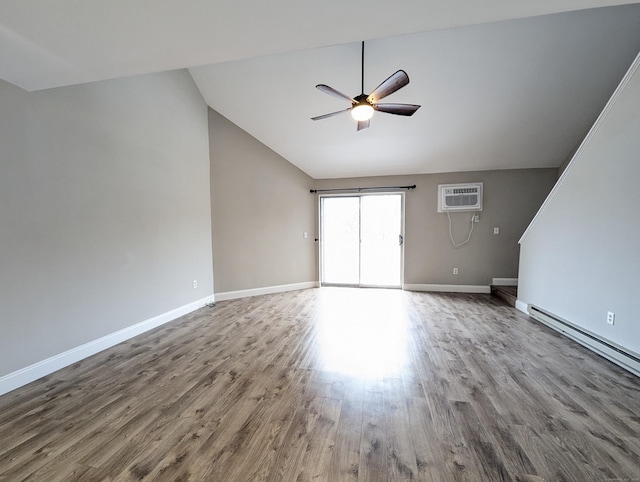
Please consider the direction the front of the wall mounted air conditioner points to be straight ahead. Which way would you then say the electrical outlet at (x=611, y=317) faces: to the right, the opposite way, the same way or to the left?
to the right

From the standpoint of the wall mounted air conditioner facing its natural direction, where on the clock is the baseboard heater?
The baseboard heater is roughly at 11 o'clock from the wall mounted air conditioner.

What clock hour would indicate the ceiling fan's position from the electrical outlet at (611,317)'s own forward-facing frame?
The ceiling fan is roughly at 12 o'clock from the electrical outlet.

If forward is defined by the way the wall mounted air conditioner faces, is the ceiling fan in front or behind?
in front

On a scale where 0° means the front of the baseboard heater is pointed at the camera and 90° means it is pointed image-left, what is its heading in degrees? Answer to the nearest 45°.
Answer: approximately 45°

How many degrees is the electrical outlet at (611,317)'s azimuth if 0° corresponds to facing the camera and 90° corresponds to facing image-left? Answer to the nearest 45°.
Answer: approximately 45°

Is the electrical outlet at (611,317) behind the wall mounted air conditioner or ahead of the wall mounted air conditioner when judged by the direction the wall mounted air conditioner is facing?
ahead

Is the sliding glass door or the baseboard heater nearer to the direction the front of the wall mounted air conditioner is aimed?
the baseboard heater

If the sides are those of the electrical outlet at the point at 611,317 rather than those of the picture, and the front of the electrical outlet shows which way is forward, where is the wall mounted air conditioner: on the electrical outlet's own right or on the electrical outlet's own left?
on the electrical outlet's own right

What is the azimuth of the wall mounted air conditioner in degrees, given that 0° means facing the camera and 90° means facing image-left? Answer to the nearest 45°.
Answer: approximately 0°
